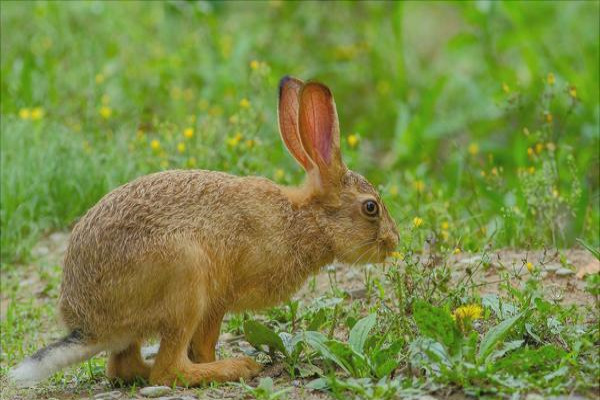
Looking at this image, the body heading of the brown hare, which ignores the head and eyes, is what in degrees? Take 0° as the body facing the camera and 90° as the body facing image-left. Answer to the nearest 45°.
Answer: approximately 270°

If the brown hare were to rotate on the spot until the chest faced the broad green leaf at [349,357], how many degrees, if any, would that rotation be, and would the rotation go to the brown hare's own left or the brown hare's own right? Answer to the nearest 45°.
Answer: approximately 45° to the brown hare's own right

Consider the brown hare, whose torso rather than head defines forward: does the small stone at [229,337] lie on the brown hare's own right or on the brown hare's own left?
on the brown hare's own left

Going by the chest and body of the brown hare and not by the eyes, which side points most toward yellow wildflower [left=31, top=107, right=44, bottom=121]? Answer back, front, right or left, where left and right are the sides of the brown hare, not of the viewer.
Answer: left

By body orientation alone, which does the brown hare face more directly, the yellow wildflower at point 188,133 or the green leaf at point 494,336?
the green leaf

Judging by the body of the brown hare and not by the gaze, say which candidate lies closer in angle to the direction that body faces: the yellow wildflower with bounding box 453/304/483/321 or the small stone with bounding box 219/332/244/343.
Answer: the yellow wildflower

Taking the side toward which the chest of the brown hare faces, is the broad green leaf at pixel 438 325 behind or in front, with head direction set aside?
in front

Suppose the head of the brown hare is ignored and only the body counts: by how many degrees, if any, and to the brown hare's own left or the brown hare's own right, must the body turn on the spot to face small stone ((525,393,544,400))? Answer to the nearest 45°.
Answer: approximately 45° to the brown hare's own right

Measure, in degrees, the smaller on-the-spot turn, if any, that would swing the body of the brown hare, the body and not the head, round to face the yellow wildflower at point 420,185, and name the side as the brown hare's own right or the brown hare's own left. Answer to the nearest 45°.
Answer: approximately 45° to the brown hare's own left

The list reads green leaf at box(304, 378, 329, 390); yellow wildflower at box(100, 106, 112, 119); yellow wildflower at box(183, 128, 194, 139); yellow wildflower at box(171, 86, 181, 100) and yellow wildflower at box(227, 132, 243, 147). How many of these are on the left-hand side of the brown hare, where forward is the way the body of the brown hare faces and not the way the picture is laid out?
4

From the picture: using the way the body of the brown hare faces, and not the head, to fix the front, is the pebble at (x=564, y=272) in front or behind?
in front

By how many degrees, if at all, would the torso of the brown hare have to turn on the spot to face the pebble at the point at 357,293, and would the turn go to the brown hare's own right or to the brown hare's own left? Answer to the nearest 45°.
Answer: approximately 45° to the brown hare's own left

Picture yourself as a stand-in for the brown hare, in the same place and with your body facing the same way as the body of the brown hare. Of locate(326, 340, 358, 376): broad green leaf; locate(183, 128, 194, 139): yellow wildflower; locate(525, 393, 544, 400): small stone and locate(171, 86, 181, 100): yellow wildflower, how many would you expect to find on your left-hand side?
2

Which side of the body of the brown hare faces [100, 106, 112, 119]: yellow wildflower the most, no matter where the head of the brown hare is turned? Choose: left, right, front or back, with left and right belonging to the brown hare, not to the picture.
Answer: left
